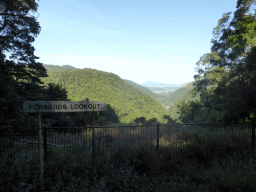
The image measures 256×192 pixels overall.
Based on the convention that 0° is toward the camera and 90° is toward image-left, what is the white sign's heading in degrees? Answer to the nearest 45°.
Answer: approximately 0°

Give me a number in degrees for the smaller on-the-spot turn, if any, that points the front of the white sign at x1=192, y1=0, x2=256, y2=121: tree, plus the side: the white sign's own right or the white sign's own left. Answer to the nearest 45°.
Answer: approximately 135° to the white sign's own left

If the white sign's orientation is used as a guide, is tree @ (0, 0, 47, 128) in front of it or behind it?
behind
